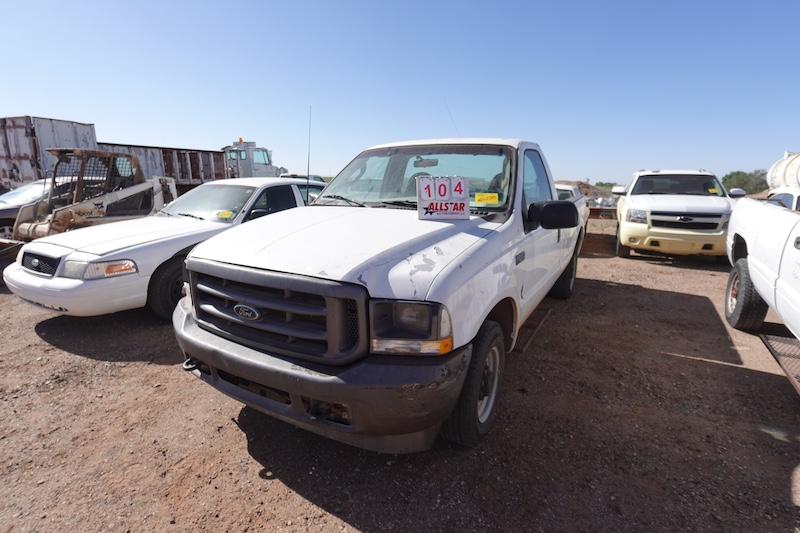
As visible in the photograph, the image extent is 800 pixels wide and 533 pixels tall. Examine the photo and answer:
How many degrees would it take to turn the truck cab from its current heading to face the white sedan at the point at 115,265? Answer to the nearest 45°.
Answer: approximately 90° to its right

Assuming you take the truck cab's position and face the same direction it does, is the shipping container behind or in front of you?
behind

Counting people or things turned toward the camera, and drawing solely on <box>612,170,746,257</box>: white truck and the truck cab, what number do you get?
1

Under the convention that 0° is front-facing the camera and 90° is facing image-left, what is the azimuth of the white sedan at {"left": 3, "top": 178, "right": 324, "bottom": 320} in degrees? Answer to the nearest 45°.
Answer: approximately 45°

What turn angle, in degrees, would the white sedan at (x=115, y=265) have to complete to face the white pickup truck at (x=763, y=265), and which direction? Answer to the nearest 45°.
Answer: approximately 90° to its left

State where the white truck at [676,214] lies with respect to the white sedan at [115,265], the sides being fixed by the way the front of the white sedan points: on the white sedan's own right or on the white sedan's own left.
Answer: on the white sedan's own left
